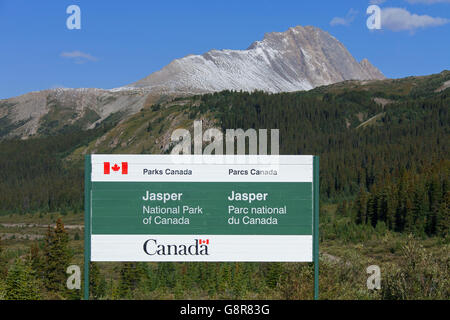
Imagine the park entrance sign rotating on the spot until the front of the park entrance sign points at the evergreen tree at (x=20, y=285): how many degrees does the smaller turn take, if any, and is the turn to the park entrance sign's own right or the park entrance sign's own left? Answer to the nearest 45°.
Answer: approximately 135° to the park entrance sign's own right

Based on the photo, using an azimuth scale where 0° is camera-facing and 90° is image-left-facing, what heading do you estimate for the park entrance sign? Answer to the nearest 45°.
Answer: approximately 0°
